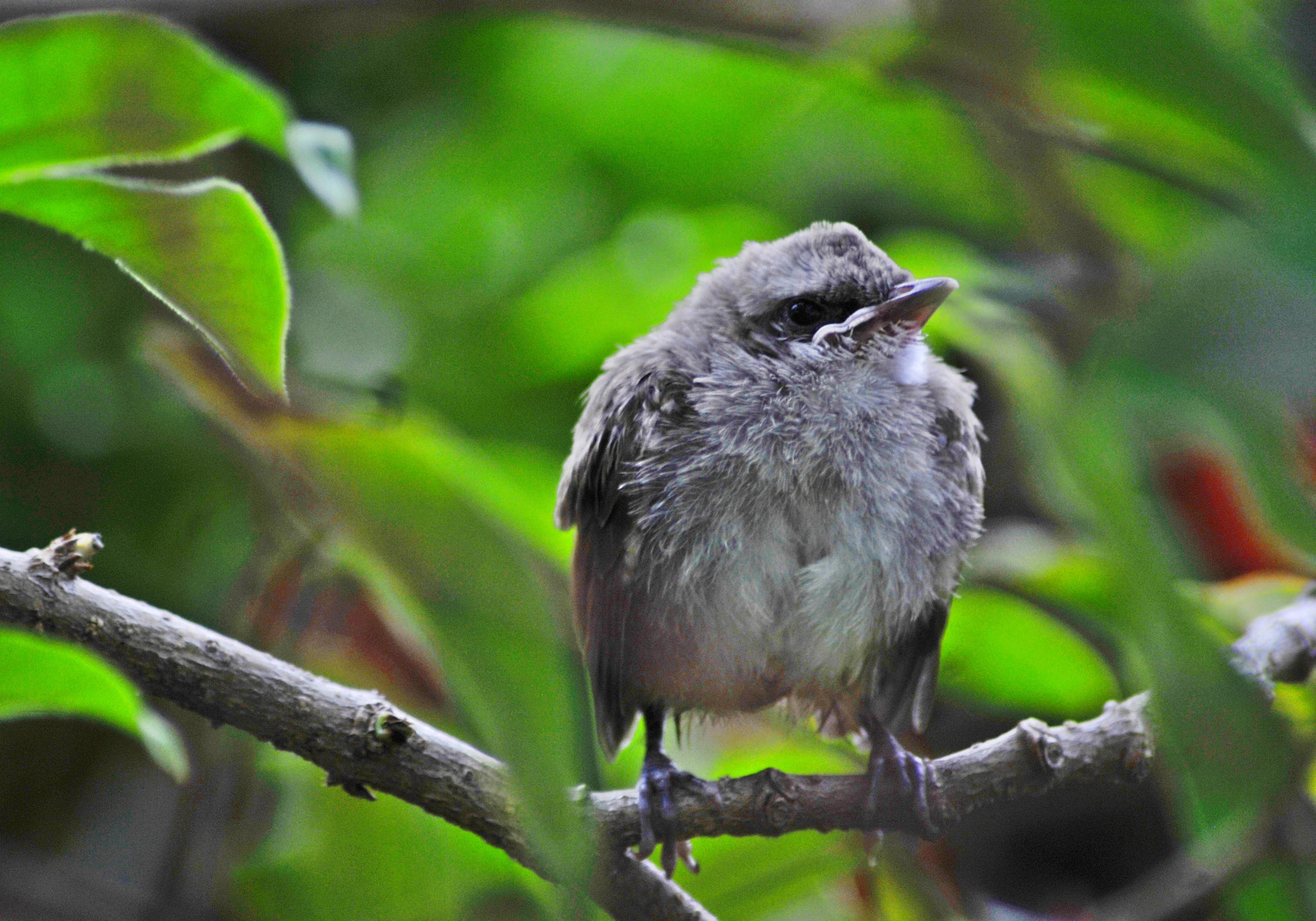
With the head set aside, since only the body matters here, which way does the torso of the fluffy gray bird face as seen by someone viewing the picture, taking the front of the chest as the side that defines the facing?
toward the camera

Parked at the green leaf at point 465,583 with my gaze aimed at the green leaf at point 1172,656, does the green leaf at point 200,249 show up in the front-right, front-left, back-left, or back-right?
back-left
